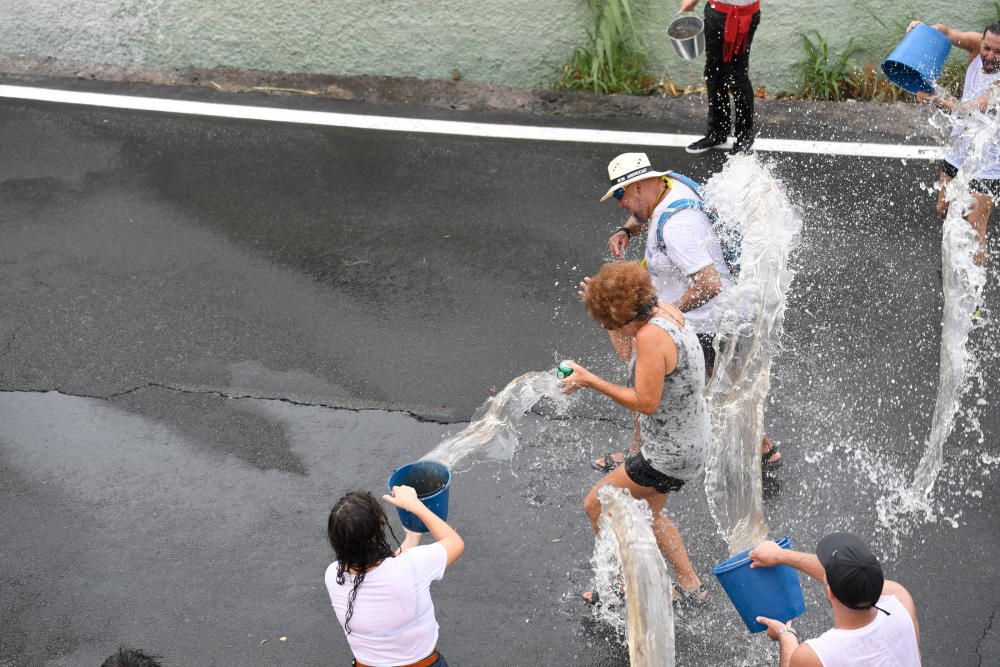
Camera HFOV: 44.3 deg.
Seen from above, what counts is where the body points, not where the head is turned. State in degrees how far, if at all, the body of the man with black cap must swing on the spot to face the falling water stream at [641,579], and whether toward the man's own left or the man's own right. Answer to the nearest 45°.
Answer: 0° — they already face it

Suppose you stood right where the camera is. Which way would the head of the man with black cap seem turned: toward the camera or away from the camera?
away from the camera

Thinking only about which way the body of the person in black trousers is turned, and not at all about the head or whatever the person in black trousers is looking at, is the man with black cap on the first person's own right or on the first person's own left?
on the first person's own left

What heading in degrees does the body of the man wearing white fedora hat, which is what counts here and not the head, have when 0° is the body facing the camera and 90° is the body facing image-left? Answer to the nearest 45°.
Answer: approximately 90°

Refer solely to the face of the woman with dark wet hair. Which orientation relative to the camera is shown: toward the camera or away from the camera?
away from the camera

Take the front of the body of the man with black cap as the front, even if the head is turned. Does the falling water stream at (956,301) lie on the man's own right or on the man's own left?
on the man's own right

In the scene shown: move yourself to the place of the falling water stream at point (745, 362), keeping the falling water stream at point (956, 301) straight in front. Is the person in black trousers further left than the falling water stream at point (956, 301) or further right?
left

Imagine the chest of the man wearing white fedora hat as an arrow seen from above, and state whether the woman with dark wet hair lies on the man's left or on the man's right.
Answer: on the man's left

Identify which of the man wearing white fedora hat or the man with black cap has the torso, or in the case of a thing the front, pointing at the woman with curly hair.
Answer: the man with black cap

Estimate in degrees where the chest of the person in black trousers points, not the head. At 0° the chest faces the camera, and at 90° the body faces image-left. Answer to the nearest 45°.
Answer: approximately 45°
